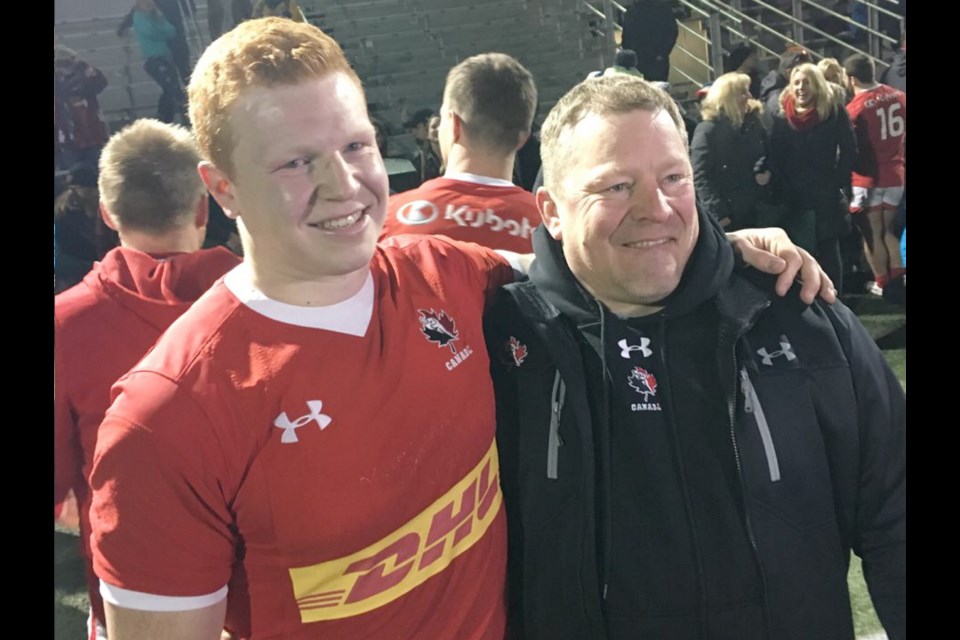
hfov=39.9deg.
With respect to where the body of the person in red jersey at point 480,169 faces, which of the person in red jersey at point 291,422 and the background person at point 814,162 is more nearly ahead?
the background person

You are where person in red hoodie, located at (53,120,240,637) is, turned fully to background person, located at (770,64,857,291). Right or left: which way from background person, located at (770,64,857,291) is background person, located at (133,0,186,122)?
left

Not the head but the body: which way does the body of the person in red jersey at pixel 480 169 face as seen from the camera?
away from the camera

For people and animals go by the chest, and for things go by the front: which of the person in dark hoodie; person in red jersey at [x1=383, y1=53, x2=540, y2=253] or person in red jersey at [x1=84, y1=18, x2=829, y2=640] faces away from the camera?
person in red jersey at [x1=383, y1=53, x2=540, y2=253]

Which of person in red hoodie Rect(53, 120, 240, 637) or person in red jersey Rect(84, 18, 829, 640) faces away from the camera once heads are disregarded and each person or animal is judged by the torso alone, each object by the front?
person in red hoodie Rect(53, 120, 240, 637)

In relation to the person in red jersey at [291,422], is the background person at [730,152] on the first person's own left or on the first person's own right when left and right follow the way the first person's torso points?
on the first person's own left

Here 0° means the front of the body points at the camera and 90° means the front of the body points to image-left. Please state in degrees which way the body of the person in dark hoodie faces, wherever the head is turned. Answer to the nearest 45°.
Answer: approximately 0°

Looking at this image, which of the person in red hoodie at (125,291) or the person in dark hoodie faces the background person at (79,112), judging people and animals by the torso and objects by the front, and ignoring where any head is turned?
the person in red hoodie

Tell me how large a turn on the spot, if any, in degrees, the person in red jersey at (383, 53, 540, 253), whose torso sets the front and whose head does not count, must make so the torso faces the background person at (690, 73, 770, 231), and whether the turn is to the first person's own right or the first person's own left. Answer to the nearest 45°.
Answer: approximately 45° to the first person's own right

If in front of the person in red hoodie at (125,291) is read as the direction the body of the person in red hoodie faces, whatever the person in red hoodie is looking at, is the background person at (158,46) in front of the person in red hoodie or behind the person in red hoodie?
in front

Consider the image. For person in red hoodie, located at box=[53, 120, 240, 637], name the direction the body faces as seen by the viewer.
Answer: away from the camera

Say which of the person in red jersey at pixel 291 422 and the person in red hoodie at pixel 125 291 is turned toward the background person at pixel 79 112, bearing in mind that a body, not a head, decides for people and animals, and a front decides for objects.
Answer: the person in red hoodie at pixel 125 291

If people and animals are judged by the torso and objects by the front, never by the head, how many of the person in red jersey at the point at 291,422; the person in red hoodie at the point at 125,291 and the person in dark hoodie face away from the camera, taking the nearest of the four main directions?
1

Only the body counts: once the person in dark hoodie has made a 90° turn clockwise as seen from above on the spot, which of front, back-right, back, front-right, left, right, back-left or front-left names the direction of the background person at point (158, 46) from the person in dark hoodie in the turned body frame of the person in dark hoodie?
front-right

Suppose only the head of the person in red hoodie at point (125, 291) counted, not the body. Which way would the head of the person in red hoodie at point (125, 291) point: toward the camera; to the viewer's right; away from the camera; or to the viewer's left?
away from the camera
